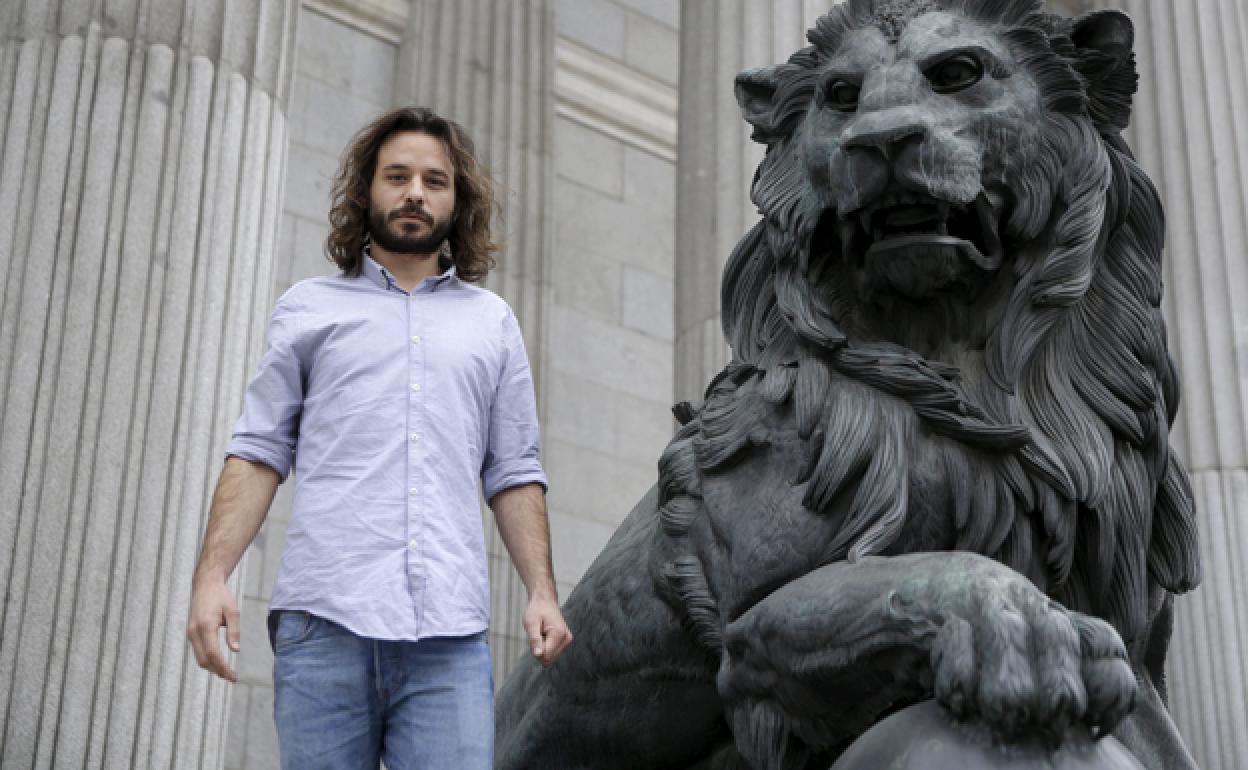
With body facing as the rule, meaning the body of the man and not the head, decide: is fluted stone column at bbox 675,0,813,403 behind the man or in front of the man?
behind

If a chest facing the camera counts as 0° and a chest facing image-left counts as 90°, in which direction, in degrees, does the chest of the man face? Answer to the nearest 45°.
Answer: approximately 0°

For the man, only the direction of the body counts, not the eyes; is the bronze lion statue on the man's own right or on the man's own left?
on the man's own left

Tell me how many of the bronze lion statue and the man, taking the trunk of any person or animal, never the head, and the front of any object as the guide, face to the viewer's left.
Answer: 0

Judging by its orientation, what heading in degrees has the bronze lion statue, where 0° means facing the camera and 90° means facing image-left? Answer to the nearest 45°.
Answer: approximately 315°

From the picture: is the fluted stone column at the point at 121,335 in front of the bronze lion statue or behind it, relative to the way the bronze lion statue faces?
behind

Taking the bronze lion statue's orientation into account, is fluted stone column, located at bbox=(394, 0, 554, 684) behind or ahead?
behind

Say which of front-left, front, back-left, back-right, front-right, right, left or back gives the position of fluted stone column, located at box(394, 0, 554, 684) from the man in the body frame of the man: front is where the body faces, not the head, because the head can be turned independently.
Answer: back

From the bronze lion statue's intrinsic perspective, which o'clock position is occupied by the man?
The man is roughly at 4 o'clock from the bronze lion statue.
